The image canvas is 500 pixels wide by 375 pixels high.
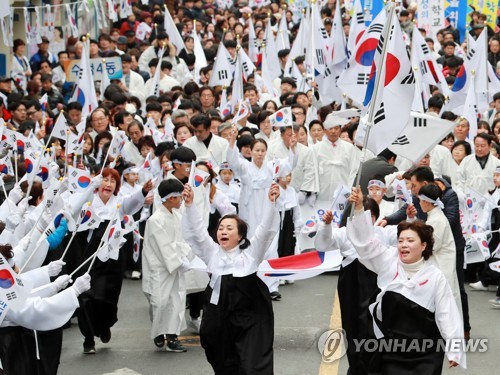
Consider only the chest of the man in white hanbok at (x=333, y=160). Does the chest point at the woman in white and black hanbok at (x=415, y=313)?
yes

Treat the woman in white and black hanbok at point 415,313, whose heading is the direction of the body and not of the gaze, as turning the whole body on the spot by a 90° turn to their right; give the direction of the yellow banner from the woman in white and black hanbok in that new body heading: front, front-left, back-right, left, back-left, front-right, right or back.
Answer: front-right

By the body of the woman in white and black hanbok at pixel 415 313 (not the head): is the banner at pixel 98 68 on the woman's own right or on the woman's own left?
on the woman's own right

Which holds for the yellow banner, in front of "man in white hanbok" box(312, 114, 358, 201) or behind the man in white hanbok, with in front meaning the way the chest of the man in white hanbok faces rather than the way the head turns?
behind

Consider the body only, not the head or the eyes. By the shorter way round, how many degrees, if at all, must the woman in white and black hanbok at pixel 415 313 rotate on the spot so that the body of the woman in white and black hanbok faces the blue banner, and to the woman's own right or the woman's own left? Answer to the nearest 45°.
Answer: approximately 135° to the woman's own right

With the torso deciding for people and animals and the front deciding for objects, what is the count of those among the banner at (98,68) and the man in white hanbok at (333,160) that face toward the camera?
2
